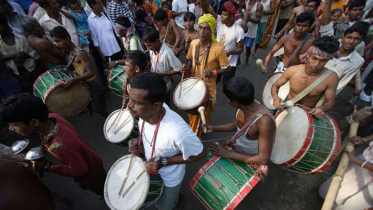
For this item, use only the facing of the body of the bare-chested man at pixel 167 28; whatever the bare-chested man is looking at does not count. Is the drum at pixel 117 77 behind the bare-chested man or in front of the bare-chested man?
in front

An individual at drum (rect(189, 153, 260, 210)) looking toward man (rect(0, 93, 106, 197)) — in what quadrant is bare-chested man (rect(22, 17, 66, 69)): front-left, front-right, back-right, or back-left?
front-right

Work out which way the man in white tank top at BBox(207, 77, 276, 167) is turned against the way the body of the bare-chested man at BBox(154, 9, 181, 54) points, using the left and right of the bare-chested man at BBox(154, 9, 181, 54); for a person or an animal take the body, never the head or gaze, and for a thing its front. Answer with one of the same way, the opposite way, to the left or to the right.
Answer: to the right

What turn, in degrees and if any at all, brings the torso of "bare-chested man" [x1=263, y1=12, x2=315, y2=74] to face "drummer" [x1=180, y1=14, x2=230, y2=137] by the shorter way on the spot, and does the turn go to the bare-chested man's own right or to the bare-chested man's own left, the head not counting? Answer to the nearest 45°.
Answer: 0° — they already face them

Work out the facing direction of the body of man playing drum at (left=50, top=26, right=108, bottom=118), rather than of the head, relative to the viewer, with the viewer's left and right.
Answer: facing to the left of the viewer

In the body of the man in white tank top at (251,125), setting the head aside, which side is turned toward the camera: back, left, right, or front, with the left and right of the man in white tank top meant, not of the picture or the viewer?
left

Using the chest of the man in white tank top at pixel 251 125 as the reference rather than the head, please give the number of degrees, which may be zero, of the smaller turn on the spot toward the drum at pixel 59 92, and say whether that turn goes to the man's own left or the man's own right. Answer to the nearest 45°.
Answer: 0° — they already face it

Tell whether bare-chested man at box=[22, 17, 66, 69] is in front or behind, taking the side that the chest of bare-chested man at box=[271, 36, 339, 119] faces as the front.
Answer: in front

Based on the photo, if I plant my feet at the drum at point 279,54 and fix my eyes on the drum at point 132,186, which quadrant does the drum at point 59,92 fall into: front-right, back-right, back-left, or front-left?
front-right

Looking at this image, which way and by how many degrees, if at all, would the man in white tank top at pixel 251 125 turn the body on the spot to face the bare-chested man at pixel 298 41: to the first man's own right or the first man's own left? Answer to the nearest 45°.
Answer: approximately 90° to the first man's own right

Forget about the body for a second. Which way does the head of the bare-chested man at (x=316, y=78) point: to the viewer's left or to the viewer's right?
to the viewer's left

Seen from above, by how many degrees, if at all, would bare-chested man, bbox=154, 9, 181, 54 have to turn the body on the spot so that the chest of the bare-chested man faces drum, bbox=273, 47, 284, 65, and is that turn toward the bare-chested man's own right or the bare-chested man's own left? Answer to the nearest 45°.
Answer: approximately 90° to the bare-chested man's own left

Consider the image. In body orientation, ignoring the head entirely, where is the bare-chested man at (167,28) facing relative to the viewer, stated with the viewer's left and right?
facing the viewer and to the left of the viewer
